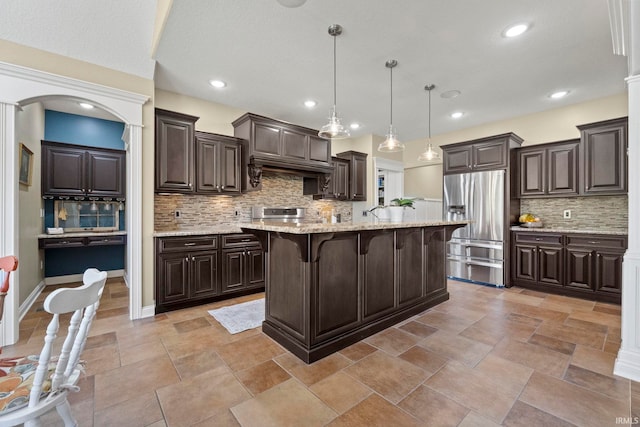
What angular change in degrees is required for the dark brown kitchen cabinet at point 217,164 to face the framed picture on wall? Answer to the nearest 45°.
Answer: approximately 135° to its right

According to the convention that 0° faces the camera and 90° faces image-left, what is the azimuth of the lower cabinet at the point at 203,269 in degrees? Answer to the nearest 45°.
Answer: approximately 315°

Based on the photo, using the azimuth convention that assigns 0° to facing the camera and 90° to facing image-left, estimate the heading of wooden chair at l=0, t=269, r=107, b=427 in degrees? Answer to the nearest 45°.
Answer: approximately 135°

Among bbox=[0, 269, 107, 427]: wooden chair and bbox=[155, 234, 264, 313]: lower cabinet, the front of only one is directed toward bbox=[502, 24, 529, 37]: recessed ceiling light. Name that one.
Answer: the lower cabinet

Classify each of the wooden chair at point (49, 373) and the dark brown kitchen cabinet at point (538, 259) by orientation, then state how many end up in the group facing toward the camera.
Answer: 1

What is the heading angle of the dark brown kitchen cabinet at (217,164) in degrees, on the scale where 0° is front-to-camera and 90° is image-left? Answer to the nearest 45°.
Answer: approximately 315°

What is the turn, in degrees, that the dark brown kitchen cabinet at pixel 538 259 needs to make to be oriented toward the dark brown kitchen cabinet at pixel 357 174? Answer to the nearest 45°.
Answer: approximately 90° to its right

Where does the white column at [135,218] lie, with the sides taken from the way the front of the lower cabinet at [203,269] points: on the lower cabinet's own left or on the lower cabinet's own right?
on the lower cabinet's own right

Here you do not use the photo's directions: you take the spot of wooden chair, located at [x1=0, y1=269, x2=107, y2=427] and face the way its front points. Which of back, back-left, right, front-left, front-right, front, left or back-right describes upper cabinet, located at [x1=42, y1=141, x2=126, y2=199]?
front-right
